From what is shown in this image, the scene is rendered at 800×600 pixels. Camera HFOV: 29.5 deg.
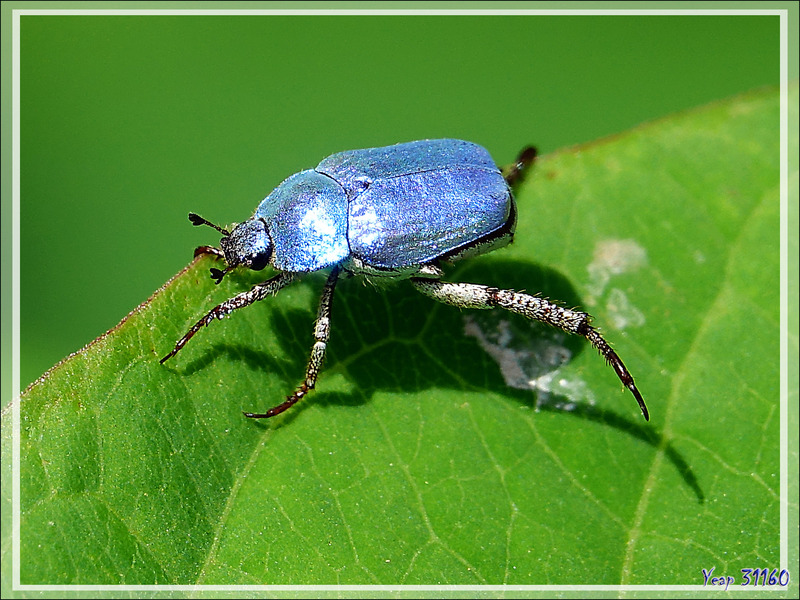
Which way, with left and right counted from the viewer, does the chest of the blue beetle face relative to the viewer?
facing to the left of the viewer
